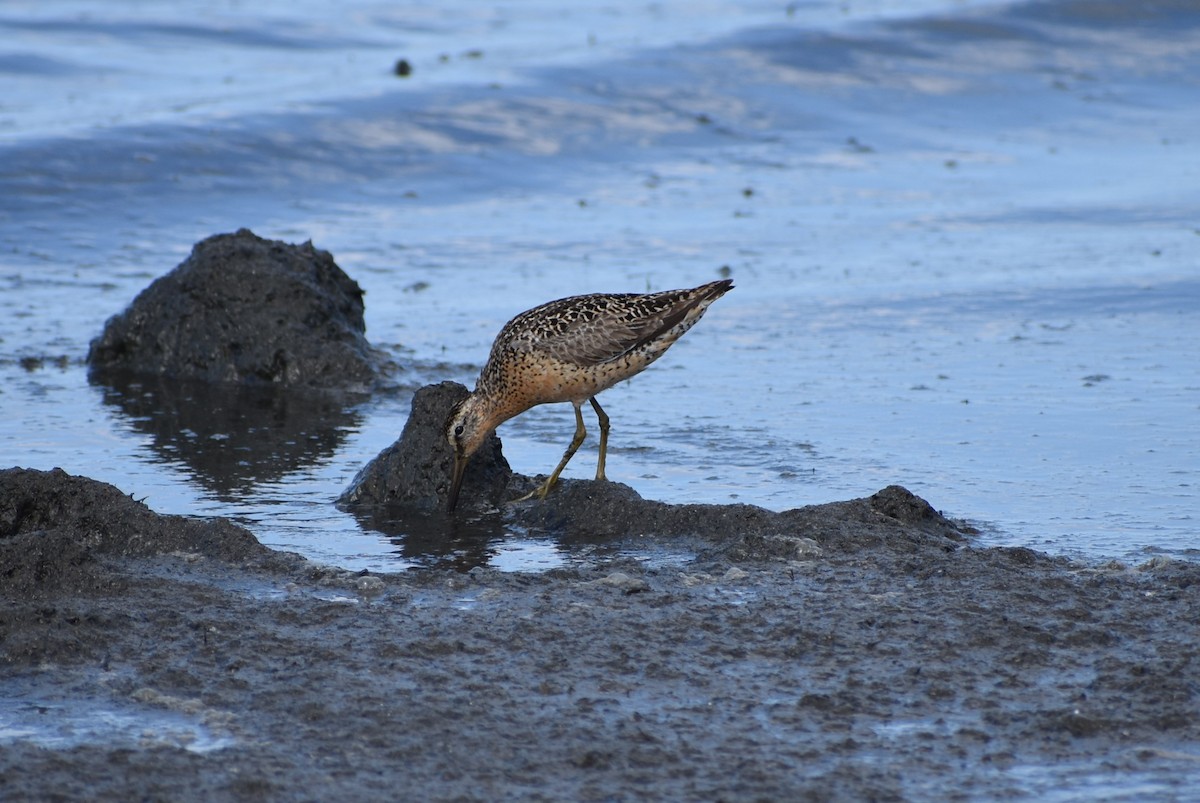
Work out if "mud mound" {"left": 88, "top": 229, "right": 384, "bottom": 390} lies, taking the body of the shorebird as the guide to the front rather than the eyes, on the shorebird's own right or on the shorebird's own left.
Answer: on the shorebird's own right

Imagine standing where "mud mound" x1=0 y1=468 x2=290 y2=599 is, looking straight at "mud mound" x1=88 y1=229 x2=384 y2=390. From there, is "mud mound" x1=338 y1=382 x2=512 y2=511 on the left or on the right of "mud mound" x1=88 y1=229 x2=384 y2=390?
right

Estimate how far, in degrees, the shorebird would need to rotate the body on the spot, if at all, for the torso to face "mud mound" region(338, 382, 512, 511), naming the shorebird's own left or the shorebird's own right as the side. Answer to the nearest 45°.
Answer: approximately 45° to the shorebird's own left

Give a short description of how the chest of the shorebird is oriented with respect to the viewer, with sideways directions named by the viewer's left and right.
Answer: facing to the left of the viewer
